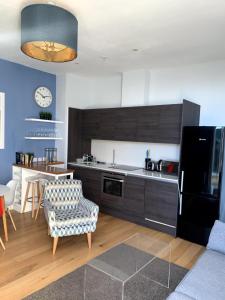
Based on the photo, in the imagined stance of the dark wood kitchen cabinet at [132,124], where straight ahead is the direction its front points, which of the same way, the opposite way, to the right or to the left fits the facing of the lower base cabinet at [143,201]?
the same way

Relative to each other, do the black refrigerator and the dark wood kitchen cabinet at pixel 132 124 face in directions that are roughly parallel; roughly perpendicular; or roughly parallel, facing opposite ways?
roughly parallel

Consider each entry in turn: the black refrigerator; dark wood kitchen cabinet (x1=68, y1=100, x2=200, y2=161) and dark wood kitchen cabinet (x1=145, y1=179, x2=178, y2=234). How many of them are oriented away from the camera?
0

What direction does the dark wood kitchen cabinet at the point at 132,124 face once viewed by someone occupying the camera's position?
facing the viewer and to the left of the viewer

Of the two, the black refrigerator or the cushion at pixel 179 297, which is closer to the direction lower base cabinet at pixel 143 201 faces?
the cushion

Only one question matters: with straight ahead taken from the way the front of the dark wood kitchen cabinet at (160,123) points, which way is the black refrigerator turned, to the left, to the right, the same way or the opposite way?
the same way

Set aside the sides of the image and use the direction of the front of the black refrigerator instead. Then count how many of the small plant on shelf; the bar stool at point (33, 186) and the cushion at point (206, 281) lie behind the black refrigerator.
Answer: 0

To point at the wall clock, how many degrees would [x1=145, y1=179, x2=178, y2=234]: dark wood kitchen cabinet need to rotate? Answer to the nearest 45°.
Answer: approximately 45° to its right

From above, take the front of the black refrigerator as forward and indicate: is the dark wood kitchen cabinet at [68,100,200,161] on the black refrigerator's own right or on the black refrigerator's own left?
on the black refrigerator's own right

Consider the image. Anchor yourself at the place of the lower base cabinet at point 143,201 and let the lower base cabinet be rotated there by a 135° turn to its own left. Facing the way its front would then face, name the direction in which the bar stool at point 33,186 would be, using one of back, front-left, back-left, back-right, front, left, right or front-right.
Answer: back

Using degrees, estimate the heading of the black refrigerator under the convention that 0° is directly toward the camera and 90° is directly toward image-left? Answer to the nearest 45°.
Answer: approximately 45°

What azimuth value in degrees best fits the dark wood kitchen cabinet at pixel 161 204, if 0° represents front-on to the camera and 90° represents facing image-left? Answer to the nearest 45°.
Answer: approximately 45°

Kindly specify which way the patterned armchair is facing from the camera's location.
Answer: facing the viewer and to the right of the viewer

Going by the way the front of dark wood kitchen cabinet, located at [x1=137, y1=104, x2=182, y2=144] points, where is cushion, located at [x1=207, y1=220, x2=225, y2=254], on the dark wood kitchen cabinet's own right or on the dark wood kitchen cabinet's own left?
on the dark wood kitchen cabinet's own left

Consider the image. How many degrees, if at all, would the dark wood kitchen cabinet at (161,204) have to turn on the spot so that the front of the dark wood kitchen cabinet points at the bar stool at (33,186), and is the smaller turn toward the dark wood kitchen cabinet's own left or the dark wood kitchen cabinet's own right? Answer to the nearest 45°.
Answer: approximately 45° to the dark wood kitchen cabinet's own right

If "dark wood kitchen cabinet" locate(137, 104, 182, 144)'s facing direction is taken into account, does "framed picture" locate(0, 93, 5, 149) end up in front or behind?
in front
